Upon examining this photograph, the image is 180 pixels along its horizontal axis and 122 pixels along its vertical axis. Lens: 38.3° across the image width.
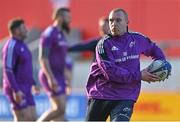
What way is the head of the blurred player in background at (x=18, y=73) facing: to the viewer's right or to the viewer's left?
to the viewer's right

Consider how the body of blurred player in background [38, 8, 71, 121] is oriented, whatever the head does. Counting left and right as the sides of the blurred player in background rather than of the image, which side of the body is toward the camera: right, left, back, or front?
right
